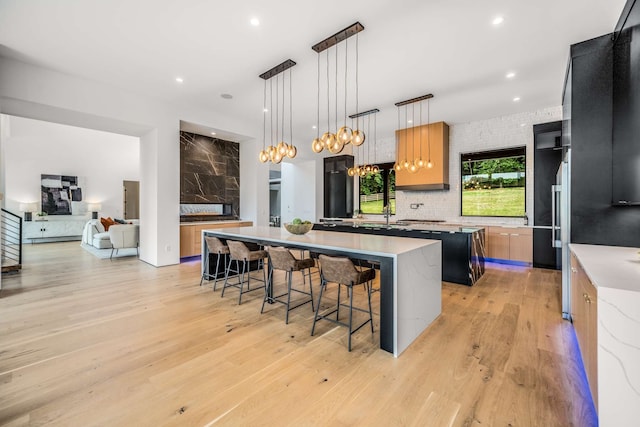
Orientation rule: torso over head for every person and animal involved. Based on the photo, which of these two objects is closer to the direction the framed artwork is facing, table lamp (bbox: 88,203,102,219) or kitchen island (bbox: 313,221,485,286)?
the kitchen island

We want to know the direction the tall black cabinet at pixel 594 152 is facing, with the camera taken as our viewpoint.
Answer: facing to the left of the viewer

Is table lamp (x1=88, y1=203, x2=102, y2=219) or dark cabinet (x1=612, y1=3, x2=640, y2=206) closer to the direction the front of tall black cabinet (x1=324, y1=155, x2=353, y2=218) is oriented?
the dark cabinet

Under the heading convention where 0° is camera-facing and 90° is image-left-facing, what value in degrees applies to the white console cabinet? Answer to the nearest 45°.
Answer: approximately 0°

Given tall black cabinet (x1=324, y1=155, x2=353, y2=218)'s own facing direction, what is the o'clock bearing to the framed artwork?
The framed artwork is roughly at 3 o'clock from the tall black cabinet.

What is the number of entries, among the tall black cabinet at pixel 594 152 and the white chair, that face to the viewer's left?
1

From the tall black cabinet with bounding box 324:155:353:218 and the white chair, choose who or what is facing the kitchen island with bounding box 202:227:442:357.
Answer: the tall black cabinet

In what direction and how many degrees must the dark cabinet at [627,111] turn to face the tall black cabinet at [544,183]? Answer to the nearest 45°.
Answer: approximately 90° to its right

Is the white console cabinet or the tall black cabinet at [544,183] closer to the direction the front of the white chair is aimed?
the white console cabinet
